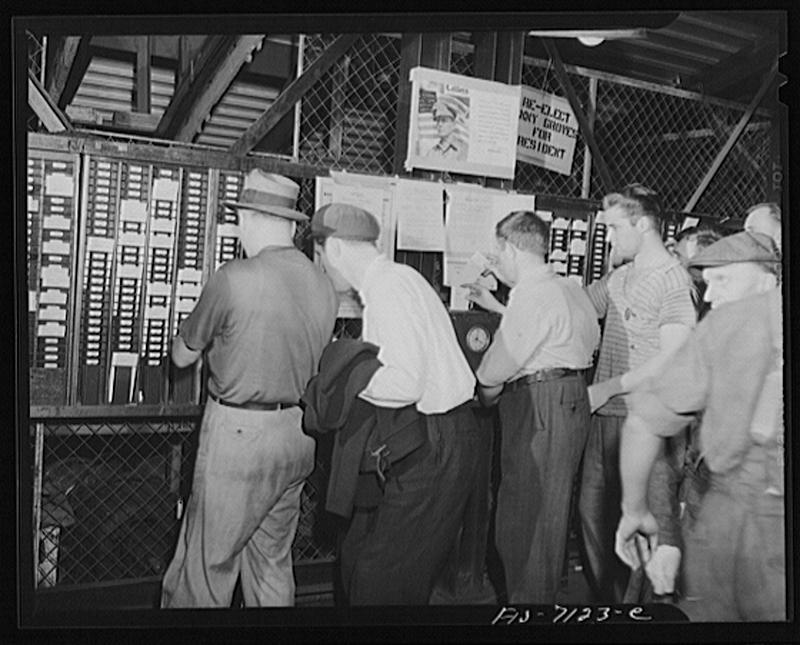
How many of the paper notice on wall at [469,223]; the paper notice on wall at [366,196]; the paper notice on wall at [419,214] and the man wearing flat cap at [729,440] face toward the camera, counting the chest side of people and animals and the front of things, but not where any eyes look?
3

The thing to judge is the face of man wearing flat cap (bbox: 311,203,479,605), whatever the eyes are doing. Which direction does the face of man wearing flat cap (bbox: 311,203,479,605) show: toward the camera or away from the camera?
away from the camera

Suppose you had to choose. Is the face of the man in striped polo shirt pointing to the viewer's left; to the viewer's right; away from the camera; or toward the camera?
to the viewer's left

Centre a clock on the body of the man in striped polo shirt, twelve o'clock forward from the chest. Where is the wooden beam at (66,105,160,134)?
The wooden beam is roughly at 1 o'clock from the man in striped polo shirt.

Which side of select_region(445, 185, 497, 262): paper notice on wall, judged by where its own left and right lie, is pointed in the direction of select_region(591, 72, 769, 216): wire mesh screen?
left

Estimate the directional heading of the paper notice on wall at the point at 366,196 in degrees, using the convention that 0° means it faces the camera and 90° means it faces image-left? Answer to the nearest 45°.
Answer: approximately 0°

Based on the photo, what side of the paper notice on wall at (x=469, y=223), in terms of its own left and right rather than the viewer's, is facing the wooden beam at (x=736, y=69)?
left

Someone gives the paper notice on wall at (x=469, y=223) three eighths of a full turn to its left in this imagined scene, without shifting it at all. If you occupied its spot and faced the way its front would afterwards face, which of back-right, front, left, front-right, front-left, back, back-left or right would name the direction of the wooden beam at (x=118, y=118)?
back-left

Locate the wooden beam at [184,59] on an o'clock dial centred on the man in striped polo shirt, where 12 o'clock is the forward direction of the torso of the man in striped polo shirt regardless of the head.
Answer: The wooden beam is roughly at 1 o'clock from the man in striped polo shirt.

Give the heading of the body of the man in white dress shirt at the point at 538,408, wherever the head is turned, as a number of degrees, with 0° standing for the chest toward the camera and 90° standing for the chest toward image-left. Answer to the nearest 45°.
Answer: approximately 135°
